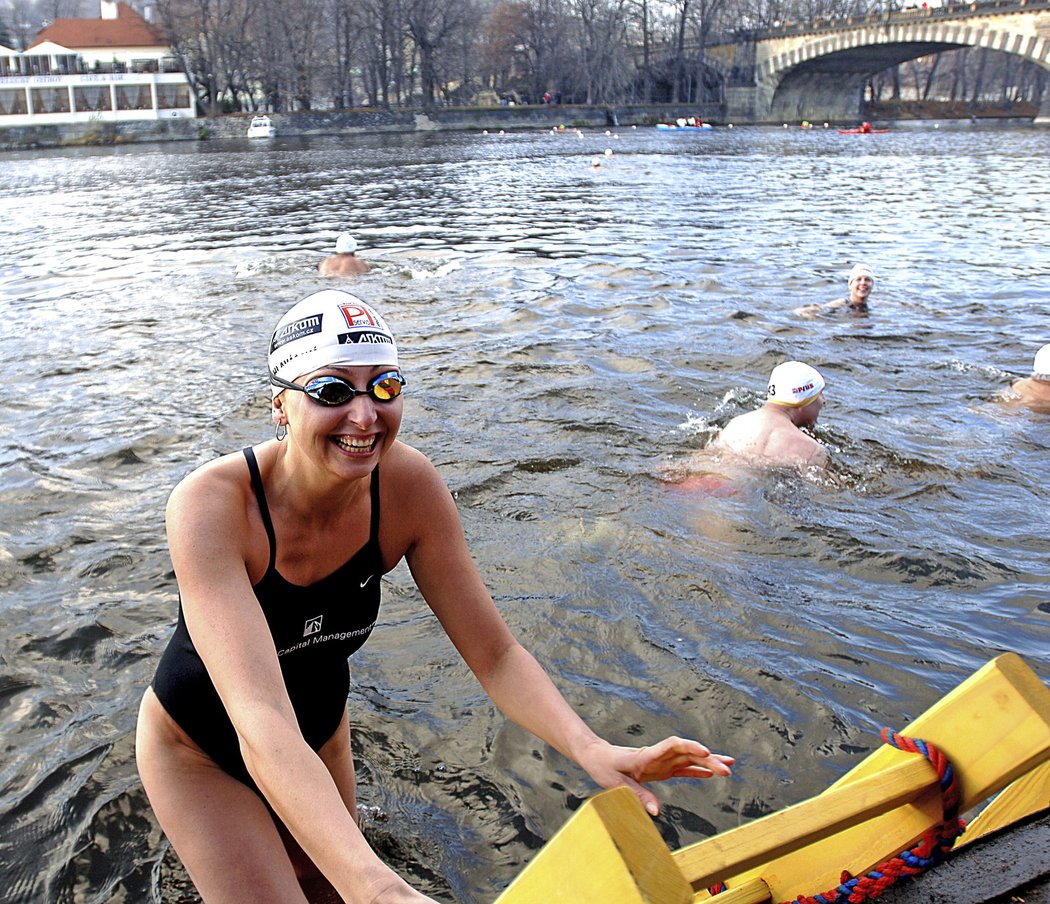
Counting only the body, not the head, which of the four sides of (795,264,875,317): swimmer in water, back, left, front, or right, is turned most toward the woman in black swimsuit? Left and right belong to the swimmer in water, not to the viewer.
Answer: front

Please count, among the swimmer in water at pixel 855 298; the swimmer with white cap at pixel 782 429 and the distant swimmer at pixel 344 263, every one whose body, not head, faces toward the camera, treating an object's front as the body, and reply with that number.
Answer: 1

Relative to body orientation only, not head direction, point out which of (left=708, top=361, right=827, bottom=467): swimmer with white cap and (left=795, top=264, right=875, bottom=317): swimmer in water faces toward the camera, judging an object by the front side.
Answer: the swimmer in water

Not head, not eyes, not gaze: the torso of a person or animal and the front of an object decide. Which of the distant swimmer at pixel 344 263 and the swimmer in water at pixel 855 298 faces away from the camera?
the distant swimmer

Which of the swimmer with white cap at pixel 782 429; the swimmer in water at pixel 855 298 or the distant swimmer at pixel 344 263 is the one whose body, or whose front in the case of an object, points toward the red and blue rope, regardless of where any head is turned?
the swimmer in water

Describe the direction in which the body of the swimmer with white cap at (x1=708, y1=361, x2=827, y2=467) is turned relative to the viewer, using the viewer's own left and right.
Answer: facing away from the viewer and to the right of the viewer

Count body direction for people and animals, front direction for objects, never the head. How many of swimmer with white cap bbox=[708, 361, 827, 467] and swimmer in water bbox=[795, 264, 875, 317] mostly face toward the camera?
1

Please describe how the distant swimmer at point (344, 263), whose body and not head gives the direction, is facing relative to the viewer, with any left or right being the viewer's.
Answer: facing away from the viewer

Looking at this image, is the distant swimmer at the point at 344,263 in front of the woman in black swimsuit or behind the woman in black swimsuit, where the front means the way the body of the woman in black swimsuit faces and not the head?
behind

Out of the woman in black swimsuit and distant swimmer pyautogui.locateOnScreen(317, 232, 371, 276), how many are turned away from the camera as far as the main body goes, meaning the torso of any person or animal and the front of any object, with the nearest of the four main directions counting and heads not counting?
1

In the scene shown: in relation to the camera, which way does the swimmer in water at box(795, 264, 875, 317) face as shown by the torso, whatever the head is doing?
toward the camera

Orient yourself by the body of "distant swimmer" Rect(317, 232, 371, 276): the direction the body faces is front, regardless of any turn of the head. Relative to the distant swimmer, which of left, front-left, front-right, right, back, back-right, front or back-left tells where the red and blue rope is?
back

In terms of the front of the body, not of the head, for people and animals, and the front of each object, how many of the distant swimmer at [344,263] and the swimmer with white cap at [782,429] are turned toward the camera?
0

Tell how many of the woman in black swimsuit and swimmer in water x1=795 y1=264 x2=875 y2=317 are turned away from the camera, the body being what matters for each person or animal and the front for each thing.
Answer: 0

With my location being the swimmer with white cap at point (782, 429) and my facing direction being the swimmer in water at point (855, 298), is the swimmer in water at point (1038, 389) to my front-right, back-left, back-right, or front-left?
front-right

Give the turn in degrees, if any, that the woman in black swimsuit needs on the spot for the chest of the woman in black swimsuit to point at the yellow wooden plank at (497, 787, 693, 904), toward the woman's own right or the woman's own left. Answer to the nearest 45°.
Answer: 0° — they already face it
